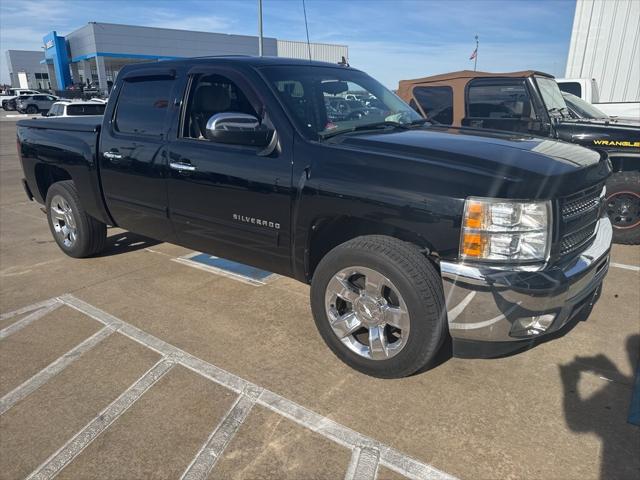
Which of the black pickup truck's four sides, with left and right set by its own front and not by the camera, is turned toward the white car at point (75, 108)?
back

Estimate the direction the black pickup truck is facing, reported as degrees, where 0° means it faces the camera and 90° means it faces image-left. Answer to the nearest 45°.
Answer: approximately 315°

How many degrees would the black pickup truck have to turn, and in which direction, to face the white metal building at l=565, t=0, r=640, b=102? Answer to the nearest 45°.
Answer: approximately 90° to its left

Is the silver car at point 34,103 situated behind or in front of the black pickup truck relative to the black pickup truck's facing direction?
behind
